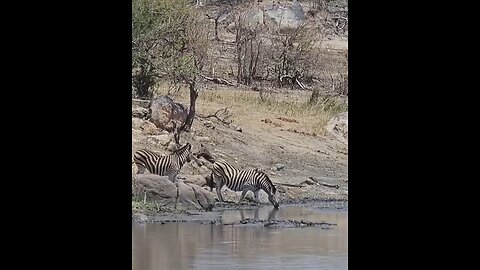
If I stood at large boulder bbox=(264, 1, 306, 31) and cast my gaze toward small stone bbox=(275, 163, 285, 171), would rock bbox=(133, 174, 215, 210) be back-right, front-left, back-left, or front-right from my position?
front-right

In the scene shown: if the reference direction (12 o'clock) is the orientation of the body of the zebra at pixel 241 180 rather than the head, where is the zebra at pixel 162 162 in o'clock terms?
the zebra at pixel 162 162 is roughly at 6 o'clock from the zebra at pixel 241 180.

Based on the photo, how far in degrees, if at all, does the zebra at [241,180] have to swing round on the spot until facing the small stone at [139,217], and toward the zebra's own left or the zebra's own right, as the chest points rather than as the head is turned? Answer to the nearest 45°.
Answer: approximately 180°

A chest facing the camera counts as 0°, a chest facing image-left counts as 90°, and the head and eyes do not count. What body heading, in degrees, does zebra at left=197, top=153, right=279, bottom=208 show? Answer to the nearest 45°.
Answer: approximately 270°

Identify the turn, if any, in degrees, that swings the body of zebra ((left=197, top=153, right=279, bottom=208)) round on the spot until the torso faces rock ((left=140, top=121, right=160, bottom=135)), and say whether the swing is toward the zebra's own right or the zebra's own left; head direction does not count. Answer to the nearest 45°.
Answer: approximately 180°
